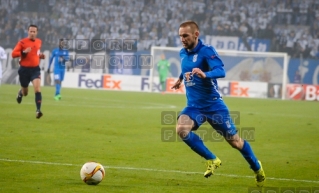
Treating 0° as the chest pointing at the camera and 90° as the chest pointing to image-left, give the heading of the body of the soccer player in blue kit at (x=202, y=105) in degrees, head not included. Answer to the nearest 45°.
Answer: approximately 45°

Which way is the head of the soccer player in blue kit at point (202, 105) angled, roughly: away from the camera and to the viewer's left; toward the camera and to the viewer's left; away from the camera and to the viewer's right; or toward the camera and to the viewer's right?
toward the camera and to the viewer's left

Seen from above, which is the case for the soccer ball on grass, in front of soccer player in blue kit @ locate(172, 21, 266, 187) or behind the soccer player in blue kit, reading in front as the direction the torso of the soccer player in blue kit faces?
in front
